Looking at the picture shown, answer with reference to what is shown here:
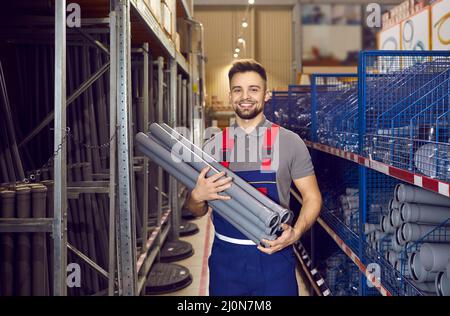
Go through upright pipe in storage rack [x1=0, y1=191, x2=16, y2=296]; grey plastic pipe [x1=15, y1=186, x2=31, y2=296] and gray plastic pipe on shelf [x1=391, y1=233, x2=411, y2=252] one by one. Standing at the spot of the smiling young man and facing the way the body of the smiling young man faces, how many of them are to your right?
2

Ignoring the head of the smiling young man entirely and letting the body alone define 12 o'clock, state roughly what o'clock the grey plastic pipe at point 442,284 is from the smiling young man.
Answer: The grey plastic pipe is roughly at 9 o'clock from the smiling young man.

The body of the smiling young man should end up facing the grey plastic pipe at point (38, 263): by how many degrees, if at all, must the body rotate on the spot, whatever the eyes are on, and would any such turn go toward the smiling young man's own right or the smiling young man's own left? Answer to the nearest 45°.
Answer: approximately 90° to the smiling young man's own right

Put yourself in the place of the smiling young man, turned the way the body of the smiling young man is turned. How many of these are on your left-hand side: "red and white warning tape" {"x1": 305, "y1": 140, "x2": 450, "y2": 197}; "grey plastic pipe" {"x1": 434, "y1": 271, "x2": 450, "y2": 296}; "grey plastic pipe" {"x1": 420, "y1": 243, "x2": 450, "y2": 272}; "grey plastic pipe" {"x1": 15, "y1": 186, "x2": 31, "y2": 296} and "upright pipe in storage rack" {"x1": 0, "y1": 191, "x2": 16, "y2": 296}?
3

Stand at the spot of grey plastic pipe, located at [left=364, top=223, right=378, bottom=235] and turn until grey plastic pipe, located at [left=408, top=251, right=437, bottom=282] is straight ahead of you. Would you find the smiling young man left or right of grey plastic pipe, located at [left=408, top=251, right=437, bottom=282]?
right

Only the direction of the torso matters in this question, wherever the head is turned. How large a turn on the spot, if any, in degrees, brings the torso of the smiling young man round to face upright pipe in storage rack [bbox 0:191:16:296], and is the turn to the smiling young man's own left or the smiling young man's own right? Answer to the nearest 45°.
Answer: approximately 90° to the smiling young man's own right

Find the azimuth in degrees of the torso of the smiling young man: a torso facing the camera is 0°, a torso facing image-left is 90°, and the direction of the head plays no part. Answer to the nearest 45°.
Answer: approximately 0°

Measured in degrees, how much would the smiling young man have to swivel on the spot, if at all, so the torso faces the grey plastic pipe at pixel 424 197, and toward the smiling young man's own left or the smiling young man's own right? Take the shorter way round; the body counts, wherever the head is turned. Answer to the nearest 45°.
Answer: approximately 135° to the smiling young man's own left

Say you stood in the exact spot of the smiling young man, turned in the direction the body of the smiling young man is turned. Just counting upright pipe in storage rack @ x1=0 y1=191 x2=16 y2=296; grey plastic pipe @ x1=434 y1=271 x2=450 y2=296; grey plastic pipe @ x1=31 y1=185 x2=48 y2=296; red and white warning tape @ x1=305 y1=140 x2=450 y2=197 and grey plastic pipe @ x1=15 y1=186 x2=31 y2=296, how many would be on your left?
2
